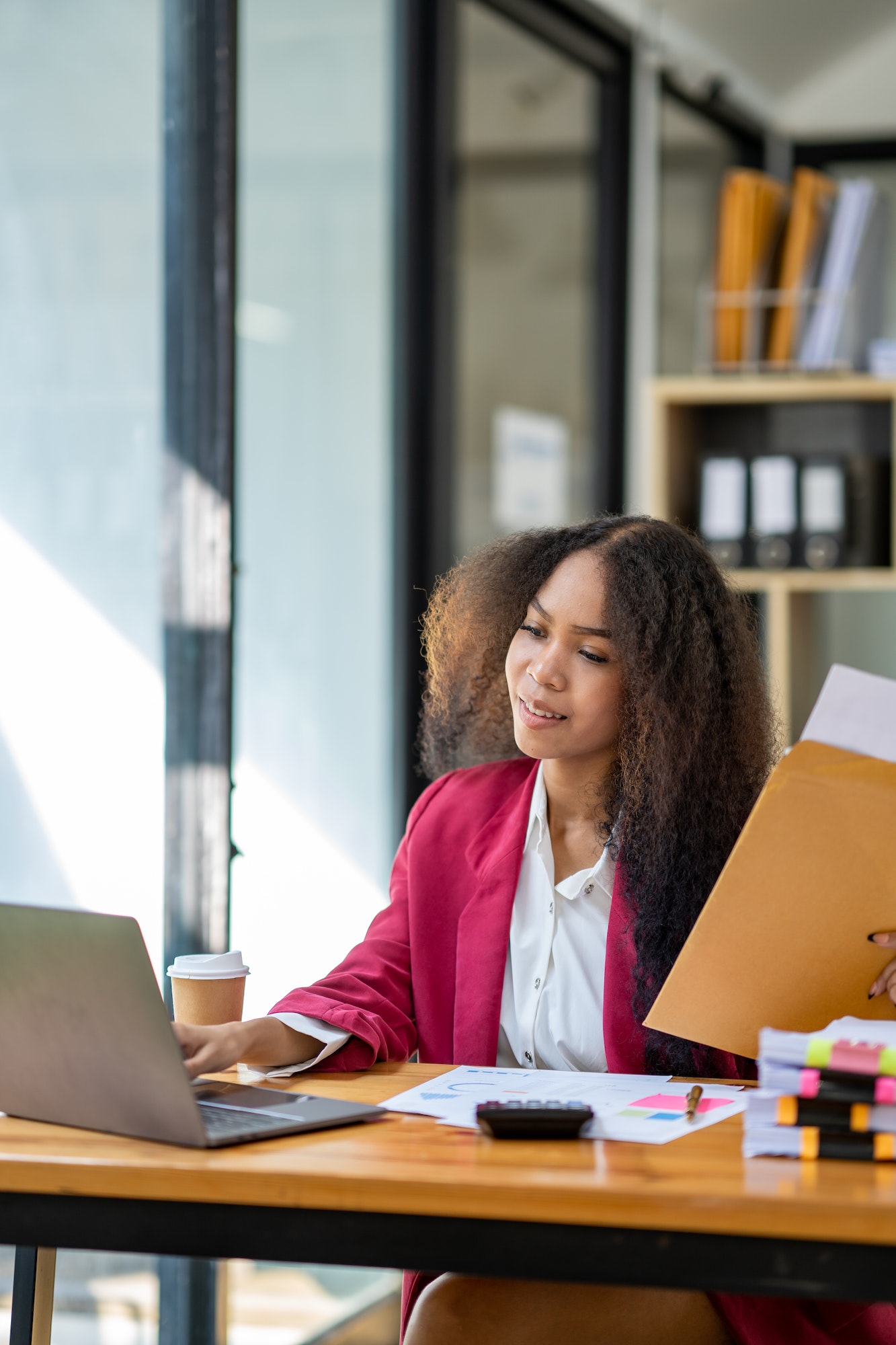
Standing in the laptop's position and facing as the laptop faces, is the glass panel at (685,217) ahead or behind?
ahead

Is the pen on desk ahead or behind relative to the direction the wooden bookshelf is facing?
ahead

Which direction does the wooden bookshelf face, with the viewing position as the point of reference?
facing the viewer

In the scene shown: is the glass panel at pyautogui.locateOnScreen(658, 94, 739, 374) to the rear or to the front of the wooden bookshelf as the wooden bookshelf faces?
to the rear

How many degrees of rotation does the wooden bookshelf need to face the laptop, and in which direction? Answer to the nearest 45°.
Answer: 0° — it already faces it

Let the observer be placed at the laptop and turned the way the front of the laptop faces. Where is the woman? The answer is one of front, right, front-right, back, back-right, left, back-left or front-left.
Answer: front

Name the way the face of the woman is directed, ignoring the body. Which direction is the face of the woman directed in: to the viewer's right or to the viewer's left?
to the viewer's left

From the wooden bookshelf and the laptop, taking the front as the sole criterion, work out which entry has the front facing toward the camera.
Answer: the wooden bookshelf

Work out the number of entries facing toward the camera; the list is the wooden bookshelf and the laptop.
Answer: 1

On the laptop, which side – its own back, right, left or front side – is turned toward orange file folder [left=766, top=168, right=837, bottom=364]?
front

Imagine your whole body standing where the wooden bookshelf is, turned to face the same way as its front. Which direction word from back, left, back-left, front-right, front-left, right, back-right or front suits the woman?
front

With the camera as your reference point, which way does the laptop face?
facing away from the viewer and to the right of the viewer
